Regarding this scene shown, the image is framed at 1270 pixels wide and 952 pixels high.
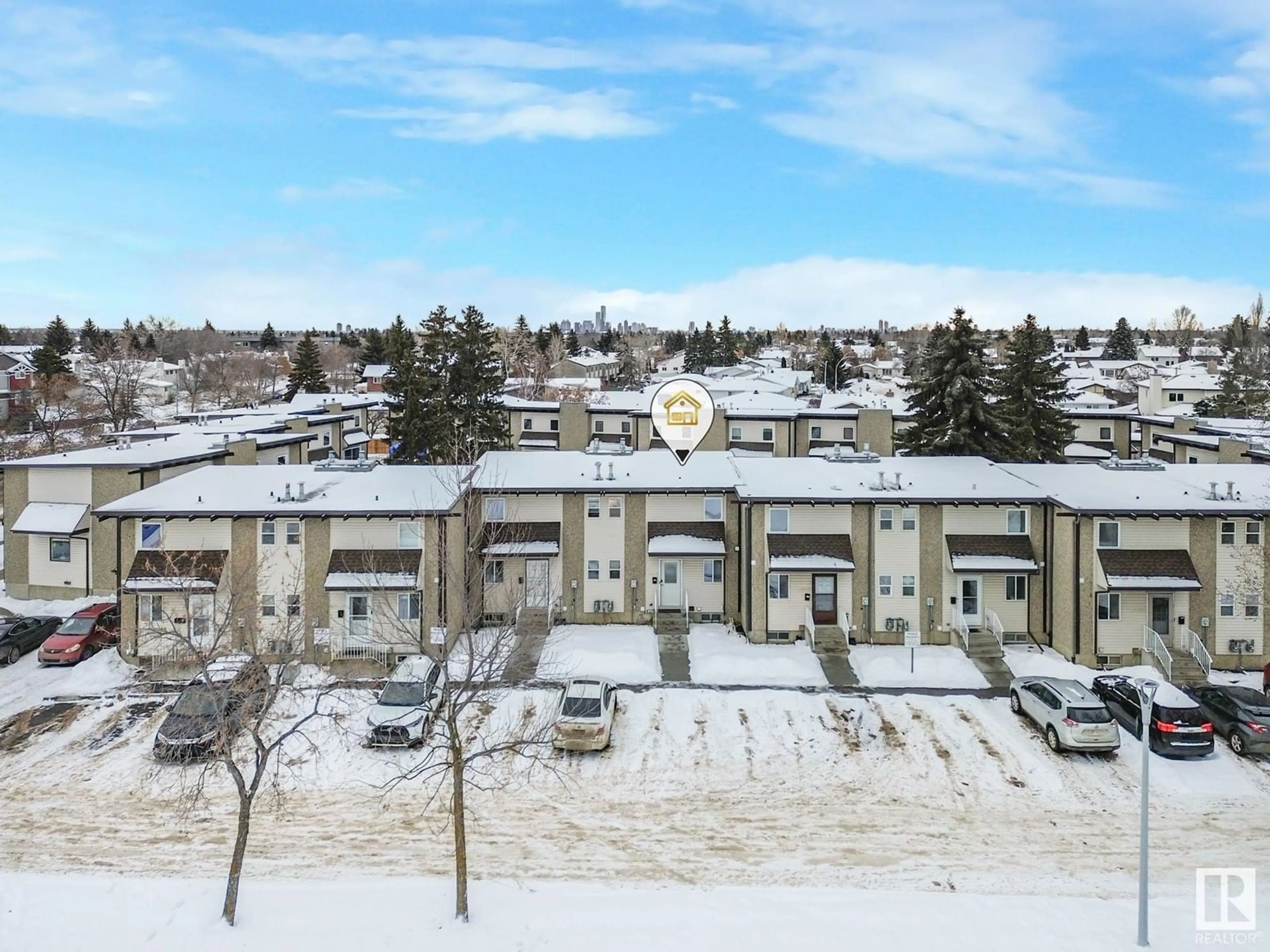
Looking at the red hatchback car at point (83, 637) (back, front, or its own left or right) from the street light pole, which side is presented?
left

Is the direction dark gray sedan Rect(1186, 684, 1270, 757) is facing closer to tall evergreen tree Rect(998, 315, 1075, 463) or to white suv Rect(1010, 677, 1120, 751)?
the tall evergreen tree

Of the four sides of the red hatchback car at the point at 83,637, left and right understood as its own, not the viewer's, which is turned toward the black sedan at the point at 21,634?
right

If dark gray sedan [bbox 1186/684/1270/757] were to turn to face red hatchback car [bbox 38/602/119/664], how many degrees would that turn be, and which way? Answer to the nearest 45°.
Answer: approximately 45° to its left

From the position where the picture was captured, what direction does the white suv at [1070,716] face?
facing away from the viewer and to the left of the viewer

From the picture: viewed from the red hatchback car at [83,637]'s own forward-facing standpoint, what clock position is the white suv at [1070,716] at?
The white suv is roughly at 9 o'clock from the red hatchback car.

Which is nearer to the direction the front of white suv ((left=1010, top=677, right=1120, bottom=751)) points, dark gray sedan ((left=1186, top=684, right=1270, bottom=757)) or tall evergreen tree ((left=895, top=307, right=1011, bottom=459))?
the tall evergreen tree

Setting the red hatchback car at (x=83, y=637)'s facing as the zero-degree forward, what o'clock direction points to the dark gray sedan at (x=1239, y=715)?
The dark gray sedan is roughly at 9 o'clock from the red hatchback car.

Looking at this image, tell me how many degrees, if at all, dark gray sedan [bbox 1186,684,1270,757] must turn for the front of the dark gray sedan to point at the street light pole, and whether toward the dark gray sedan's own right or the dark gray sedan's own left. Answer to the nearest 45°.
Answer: approximately 135° to the dark gray sedan's own left

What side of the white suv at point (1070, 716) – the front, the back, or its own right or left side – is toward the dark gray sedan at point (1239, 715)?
right

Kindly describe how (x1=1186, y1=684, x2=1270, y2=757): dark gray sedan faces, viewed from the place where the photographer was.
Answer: facing away from the viewer and to the left of the viewer
